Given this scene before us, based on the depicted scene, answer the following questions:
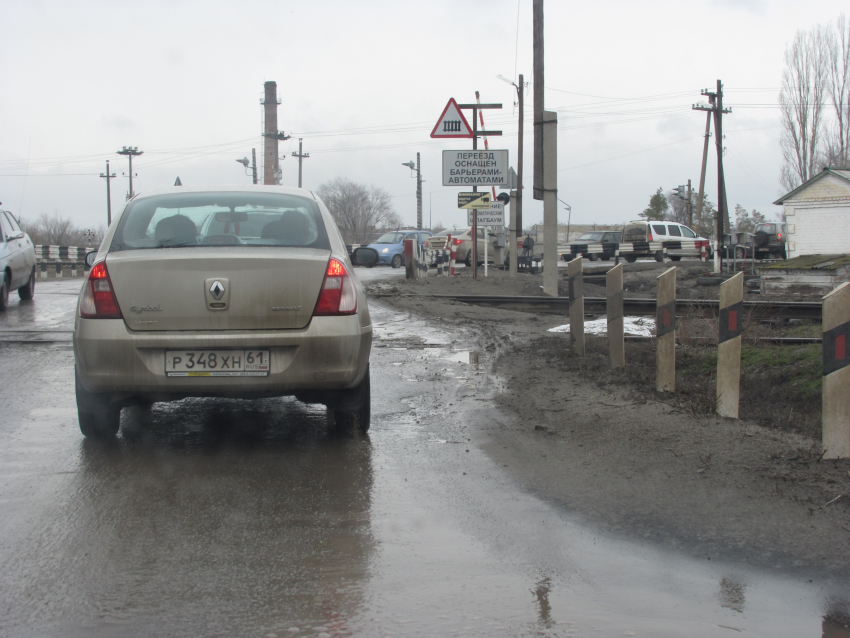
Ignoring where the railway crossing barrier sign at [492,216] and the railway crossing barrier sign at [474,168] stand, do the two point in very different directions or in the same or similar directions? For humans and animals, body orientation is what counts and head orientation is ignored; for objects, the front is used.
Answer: same or similar directions

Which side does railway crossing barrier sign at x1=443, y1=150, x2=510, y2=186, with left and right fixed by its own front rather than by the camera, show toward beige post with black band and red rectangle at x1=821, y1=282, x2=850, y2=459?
front

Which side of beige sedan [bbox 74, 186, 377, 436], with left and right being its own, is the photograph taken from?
back

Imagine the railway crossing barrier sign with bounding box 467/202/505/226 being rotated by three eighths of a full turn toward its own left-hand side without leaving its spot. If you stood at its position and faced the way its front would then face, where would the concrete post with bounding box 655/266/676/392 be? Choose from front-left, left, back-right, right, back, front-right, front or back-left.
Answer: back-right

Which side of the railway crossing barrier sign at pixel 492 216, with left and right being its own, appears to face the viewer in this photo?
front

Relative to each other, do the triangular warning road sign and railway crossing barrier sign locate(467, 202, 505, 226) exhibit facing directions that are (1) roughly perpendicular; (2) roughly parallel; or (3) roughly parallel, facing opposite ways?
roughly parallel

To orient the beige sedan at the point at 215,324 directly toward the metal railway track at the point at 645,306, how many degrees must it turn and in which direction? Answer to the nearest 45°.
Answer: approximately 45° to its right

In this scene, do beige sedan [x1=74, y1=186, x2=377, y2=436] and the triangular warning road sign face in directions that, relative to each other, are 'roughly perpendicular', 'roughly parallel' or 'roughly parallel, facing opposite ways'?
roughly parallel, facing opposite ways

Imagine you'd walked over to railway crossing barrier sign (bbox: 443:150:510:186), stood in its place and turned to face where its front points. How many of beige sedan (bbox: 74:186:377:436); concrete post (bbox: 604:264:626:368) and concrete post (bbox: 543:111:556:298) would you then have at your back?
0

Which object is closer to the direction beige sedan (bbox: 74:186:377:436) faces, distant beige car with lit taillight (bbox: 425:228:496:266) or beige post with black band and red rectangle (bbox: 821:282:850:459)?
the distant beige car with lit taillight

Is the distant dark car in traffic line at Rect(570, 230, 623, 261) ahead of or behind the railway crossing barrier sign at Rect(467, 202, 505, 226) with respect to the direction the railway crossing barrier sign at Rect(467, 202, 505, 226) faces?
behind

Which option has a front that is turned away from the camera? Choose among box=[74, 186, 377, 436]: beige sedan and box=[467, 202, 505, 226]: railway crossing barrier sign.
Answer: the beige sedan

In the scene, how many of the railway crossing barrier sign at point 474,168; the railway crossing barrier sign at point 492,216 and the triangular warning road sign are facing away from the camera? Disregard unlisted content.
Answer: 0

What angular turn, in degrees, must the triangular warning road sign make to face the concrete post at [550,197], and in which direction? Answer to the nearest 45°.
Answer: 0° — it already faces it

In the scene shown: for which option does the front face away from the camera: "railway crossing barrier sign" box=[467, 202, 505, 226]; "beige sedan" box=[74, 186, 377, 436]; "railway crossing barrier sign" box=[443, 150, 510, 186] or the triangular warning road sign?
the beige sedan

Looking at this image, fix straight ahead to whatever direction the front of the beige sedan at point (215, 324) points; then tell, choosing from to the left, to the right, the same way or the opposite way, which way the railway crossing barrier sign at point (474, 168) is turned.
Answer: the opposite way

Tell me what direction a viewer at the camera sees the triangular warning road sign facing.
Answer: facing the viewer

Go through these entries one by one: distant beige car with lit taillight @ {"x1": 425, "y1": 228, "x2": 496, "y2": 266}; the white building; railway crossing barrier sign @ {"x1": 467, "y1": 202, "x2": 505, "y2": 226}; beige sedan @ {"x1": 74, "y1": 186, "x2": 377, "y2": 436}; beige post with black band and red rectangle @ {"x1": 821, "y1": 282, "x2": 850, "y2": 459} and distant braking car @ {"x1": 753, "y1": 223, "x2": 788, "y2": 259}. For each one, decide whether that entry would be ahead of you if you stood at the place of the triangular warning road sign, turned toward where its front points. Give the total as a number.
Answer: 2

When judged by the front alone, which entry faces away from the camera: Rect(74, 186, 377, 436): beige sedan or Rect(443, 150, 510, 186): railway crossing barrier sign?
the beige sedan

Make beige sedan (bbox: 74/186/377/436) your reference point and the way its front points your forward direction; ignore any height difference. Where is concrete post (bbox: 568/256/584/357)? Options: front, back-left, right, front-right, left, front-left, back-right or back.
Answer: front-right
